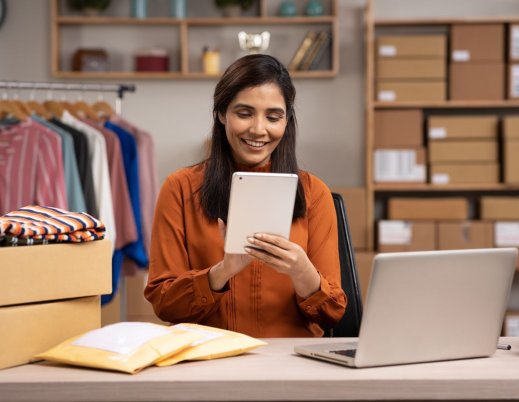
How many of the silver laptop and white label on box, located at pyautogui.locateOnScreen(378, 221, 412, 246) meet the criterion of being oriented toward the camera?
1

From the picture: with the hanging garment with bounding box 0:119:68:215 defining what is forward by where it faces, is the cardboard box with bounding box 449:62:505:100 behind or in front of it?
behind

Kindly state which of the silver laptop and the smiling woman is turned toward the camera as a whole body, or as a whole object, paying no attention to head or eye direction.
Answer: the smiling woman

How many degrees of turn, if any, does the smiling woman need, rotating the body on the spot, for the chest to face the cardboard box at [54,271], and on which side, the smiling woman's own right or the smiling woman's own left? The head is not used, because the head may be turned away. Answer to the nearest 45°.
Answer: approximately 45° to the smiling woman's own right

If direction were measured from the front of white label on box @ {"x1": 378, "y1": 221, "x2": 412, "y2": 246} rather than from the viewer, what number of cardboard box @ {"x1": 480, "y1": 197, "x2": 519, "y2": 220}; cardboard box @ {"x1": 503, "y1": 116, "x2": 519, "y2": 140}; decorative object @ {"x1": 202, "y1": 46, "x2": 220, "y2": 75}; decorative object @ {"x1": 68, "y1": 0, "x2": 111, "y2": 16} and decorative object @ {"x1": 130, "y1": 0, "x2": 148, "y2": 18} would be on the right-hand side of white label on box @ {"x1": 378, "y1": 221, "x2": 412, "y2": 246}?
3

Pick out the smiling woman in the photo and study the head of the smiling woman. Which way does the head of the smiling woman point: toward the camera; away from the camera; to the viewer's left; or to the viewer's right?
toward the camera

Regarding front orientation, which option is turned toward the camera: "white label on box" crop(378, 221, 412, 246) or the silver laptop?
the white label on box

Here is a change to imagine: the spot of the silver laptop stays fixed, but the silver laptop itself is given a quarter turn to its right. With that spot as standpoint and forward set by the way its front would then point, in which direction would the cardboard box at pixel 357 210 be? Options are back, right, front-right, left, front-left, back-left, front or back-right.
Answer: front-left

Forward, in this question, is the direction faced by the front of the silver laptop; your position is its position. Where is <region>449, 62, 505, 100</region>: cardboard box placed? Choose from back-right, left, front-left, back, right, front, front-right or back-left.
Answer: front-right

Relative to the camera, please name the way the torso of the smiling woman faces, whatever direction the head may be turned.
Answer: toward the camera

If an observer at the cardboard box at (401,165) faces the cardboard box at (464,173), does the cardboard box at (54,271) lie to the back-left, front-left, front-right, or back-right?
back-right

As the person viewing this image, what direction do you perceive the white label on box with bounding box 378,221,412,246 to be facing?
facing the viewer
